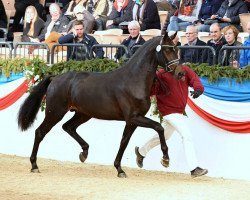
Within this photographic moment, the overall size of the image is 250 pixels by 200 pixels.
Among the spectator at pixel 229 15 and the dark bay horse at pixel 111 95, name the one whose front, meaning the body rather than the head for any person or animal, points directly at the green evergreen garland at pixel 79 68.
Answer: the spectator

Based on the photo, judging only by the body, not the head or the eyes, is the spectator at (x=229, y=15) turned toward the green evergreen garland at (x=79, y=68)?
yes

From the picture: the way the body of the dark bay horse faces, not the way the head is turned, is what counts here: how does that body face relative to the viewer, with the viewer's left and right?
facing to the right of the viewer

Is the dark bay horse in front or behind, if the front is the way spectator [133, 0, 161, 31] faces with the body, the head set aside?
in front

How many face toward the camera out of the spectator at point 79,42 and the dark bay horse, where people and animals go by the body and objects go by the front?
1

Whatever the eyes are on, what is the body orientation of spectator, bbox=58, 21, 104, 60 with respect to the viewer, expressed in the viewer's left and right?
facing the viewer

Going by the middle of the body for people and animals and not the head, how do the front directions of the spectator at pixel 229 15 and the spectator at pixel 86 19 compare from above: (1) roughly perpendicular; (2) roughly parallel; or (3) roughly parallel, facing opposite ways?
roughly parallel

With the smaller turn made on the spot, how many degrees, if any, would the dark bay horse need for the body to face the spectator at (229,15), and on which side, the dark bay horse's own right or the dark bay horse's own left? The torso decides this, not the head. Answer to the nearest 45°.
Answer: approximately 45° to the dark bay horse's own left

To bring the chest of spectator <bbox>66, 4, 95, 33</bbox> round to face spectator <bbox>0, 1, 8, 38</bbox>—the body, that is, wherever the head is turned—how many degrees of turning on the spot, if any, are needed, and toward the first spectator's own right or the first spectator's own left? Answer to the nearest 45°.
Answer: approximately 90° to the first spectator's own right

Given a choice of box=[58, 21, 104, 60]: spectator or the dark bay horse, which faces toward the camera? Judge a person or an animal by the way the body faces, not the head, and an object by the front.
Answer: the spectator

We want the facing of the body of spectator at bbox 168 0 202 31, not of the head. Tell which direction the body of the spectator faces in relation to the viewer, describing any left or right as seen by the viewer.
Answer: facing the viewer and to the left of the viewer

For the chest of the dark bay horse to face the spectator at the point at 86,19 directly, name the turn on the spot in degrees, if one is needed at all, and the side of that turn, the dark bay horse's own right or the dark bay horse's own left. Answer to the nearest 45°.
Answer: approximately 90° to the dark bay horse's own left

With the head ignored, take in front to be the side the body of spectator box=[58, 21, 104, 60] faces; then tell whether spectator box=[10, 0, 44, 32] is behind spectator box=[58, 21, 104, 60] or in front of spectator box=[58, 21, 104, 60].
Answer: behind
